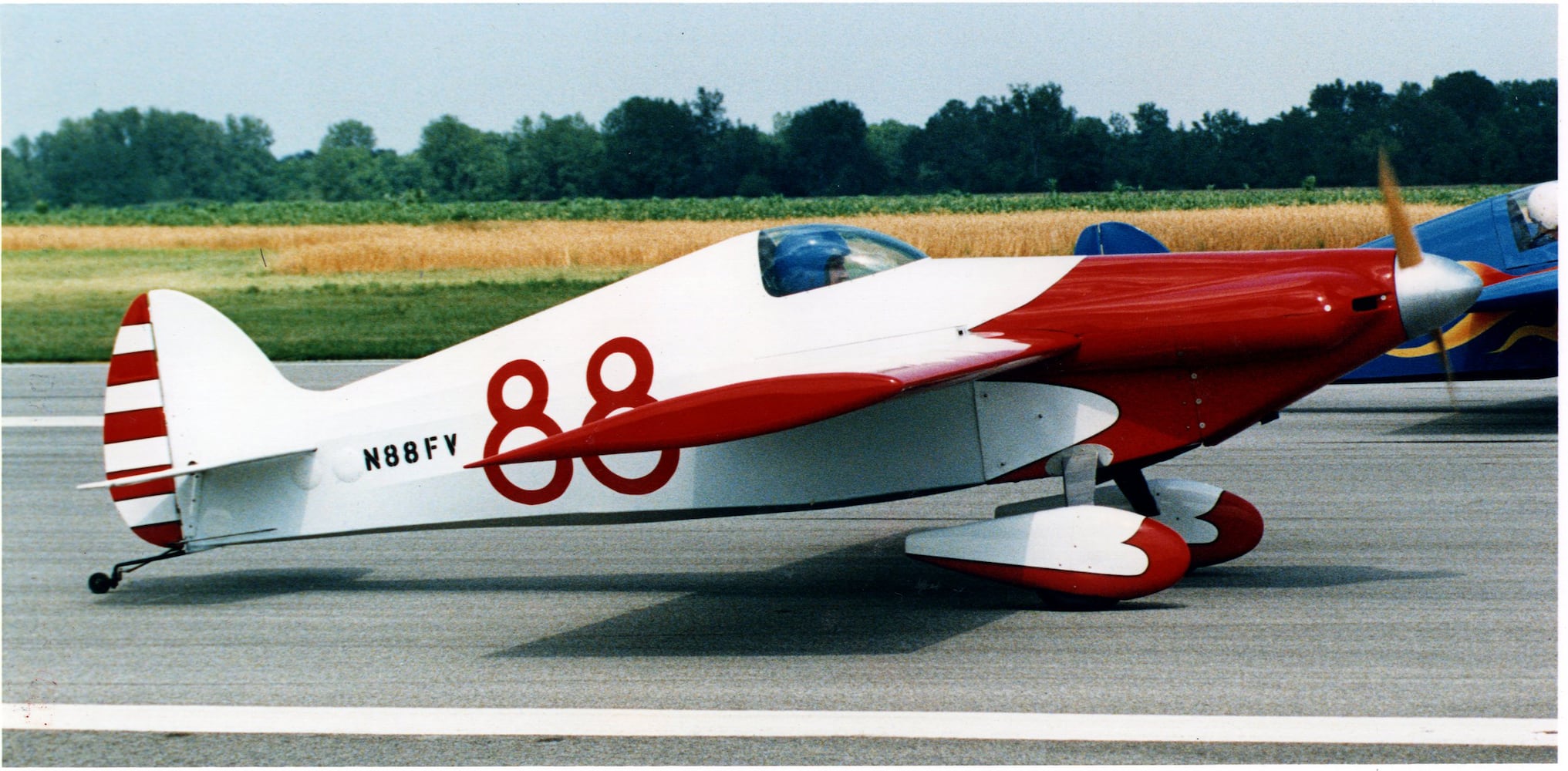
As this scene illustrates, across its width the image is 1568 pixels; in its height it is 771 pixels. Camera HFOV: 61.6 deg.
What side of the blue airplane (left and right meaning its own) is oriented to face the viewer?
right

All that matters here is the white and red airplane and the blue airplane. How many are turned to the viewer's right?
2

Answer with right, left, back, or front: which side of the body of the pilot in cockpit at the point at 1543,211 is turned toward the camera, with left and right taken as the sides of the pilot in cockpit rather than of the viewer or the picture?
right

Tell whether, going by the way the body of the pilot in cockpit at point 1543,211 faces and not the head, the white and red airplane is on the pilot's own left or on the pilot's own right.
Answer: on the pilot's own right

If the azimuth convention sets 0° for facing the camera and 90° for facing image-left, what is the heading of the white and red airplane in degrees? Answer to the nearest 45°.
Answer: approximately 270°

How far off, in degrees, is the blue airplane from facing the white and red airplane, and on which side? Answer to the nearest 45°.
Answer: approximately 135° to its right

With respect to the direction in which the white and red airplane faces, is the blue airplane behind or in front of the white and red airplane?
in front

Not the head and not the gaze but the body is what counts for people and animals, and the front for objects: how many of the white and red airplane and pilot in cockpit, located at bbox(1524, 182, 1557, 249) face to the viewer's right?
2
